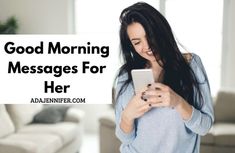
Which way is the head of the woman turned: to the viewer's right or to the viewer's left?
to the viewer's left

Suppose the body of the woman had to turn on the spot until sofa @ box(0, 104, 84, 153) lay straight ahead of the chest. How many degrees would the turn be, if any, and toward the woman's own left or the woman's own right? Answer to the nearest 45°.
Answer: approximately 135° to the woman's own right

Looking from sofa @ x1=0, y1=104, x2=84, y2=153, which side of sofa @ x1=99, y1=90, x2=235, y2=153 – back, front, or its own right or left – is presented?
right

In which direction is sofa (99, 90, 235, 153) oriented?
toward the camera
